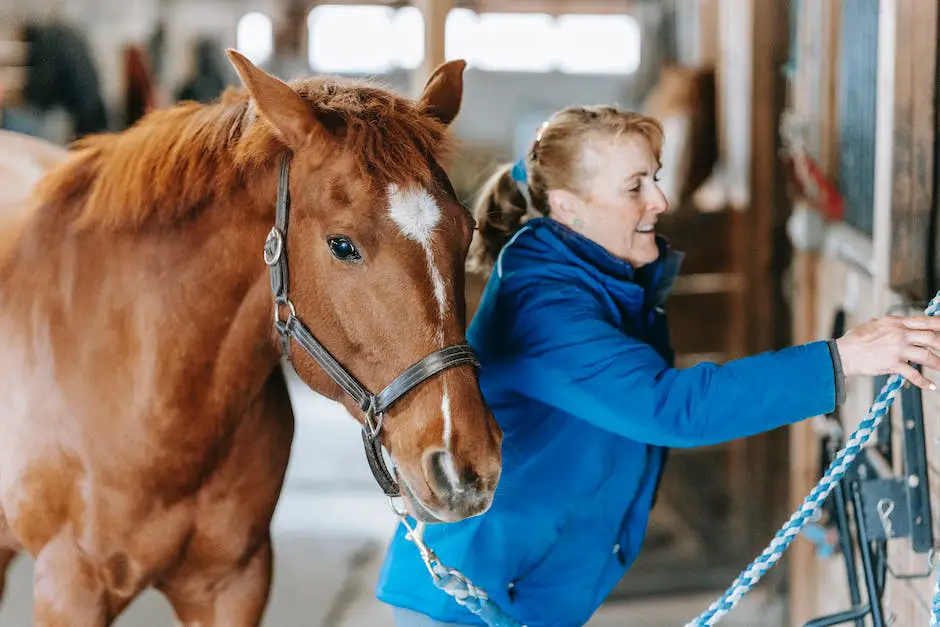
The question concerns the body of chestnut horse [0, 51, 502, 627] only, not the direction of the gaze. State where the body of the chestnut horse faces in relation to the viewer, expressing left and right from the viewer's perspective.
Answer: facing the viewer and to the right of the viewer

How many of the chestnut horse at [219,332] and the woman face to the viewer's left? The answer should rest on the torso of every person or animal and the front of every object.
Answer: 0

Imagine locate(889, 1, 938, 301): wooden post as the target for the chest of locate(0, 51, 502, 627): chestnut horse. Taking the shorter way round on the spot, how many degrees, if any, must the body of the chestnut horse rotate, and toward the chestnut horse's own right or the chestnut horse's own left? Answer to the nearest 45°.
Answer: approximately 45° to the chestnut horse's own left

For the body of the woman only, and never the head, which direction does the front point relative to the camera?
to the viewer's right
